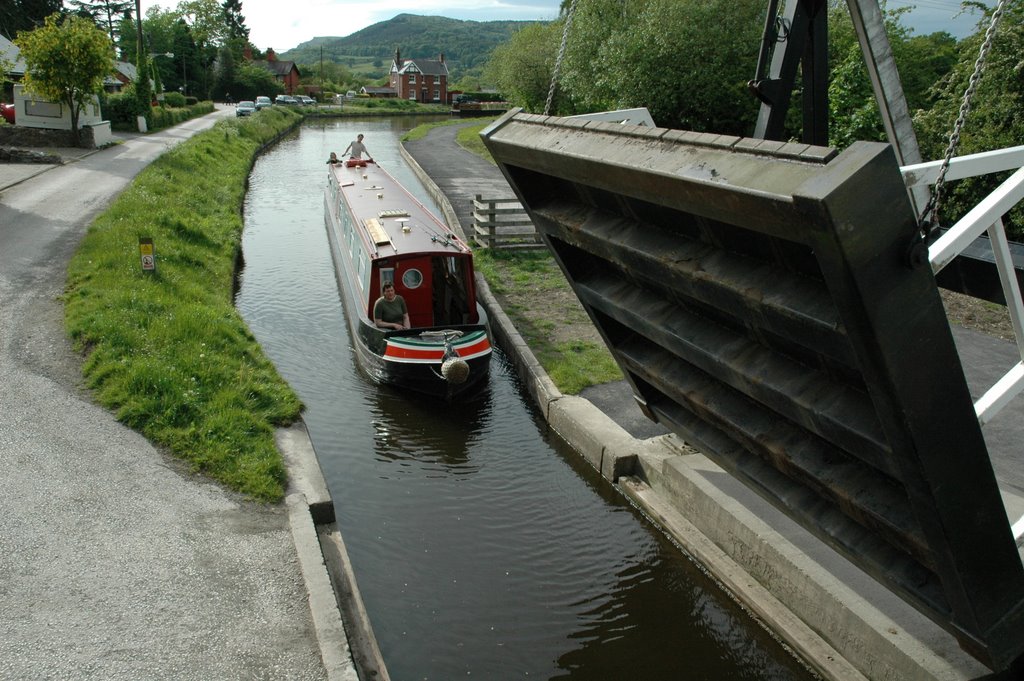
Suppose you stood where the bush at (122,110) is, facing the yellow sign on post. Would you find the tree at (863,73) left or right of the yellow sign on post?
left

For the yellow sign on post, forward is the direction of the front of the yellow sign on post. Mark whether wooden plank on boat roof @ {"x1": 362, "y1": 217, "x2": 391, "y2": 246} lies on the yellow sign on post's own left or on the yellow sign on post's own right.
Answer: on the yellow sign on post's own left

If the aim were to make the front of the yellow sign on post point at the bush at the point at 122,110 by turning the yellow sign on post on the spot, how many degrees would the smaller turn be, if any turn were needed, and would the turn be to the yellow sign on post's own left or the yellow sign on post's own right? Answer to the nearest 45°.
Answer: approximately 180°

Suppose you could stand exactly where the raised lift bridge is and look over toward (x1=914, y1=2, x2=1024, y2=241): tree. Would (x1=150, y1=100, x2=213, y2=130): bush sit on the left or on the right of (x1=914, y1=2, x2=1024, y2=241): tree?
left

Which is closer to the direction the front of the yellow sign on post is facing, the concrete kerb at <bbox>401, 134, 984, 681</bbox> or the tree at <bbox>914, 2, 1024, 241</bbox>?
the concrete kerb

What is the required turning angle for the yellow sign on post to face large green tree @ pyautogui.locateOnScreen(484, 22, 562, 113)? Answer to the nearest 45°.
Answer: approximately 135° to its left

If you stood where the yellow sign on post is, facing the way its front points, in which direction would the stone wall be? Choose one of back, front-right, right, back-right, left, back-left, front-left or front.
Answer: back

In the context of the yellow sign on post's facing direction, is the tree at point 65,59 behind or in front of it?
behind

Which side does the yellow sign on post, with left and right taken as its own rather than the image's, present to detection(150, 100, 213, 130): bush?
back

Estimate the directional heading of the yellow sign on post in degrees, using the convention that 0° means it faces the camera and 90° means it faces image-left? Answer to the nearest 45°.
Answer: approximately 0°
